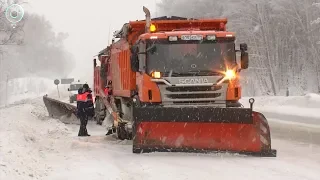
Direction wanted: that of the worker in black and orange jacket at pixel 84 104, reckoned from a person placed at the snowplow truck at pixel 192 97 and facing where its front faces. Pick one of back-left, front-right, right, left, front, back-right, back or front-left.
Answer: back-right

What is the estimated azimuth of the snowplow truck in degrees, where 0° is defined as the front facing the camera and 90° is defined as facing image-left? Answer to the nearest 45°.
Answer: approximately 0°
